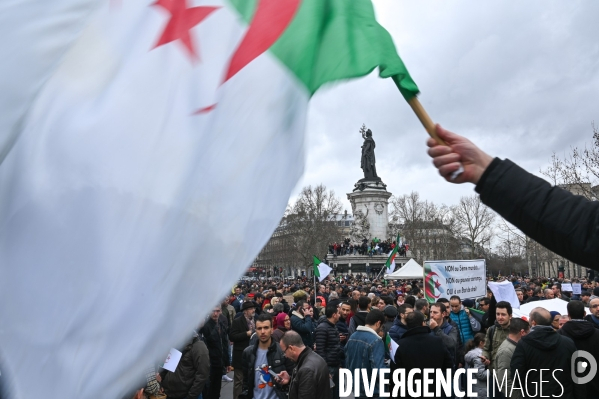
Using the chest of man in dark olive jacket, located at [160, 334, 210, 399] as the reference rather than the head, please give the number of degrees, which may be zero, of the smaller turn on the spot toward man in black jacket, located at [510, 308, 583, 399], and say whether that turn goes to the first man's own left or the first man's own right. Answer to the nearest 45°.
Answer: approximately 135° to the first man's own left

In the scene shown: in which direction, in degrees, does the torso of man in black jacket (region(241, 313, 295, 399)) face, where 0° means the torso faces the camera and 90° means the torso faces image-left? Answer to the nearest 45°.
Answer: approximately 0°

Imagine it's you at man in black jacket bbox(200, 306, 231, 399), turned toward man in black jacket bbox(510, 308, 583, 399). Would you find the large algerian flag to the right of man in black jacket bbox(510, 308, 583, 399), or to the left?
right

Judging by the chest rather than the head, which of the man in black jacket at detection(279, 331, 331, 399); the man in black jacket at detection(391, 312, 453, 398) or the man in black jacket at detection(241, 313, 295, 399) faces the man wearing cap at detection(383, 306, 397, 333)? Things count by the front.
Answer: the man in black jacket at detection(391, 312, 453, 398)

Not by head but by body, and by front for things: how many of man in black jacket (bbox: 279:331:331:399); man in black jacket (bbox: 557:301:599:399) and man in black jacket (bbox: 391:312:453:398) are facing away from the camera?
2

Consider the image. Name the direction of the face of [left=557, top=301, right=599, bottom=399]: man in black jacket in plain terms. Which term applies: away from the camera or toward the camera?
away from the camera
